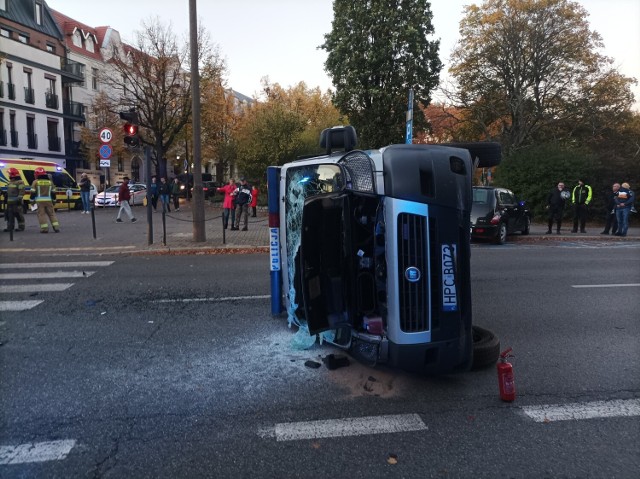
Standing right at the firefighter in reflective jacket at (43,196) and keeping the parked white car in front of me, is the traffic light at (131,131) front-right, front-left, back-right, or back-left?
back-right

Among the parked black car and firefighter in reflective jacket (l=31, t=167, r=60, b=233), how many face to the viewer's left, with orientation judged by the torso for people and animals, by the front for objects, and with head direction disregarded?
0
